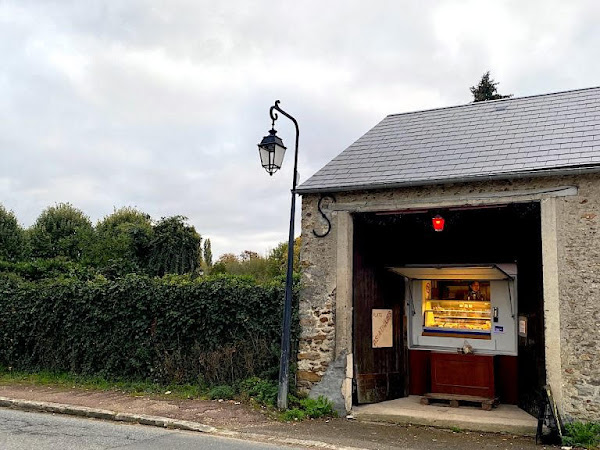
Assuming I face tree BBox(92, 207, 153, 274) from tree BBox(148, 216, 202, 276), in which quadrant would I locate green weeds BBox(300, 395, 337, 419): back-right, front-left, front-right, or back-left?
back-left

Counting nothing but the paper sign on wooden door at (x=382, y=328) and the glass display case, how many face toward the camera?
2

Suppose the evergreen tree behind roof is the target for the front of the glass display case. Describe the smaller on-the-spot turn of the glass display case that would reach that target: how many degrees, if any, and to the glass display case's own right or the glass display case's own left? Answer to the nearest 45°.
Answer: approximately 180°

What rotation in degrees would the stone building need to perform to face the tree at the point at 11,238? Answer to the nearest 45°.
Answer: approximately 135° to its right

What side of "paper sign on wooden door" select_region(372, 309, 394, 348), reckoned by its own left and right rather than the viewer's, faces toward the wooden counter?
left

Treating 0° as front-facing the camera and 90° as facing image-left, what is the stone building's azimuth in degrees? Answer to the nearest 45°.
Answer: approximately 0°

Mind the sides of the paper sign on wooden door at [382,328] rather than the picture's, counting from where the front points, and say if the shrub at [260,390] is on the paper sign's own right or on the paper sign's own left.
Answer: on the paper sign's own right

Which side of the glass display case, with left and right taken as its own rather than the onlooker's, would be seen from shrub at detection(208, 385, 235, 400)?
right

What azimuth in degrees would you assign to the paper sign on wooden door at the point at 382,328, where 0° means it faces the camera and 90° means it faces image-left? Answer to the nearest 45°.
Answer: approximately 0°

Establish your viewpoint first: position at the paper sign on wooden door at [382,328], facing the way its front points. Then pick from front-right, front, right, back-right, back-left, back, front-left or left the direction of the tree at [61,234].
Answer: back-right
